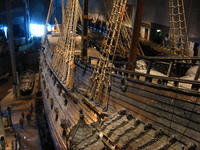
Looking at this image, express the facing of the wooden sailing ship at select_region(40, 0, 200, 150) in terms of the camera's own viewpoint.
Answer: facing away from the viewer and to the left of the viewer
